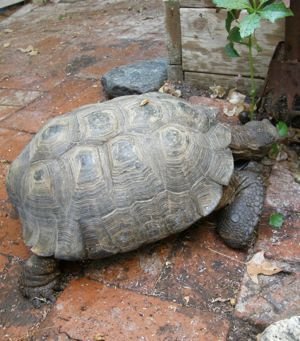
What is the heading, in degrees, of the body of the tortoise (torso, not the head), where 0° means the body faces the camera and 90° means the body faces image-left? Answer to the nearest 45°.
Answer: approximately 270°

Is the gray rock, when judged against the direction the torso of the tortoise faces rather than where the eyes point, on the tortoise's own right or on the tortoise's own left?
on the tortoise's own left

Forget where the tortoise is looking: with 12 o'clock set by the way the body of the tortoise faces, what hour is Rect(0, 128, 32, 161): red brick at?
The red brick is roughly at 8 o'clock from the tortoise.

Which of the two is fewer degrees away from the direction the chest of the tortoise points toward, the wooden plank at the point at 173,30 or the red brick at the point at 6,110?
the wooden plank

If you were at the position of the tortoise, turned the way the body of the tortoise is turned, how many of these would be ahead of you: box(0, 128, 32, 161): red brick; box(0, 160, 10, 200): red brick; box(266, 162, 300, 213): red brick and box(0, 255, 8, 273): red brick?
1

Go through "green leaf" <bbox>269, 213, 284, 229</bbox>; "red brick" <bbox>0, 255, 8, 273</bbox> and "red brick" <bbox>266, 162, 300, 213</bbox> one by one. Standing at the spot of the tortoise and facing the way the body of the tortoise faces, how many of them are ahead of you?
2

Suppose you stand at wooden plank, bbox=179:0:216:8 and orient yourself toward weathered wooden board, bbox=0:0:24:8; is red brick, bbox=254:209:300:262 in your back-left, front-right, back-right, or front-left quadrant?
back-left

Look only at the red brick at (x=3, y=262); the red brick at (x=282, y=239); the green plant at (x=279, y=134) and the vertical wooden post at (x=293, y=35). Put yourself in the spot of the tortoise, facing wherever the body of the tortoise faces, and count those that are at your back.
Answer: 1

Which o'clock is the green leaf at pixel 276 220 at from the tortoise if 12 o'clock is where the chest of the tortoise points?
The green leaf is roughly at 12 o'clock from the tortoise.

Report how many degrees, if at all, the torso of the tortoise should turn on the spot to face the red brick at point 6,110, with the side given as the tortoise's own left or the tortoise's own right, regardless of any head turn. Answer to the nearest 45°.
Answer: approximately 135° to the tortoise's own left

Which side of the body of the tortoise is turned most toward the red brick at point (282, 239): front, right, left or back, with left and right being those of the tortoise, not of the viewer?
front

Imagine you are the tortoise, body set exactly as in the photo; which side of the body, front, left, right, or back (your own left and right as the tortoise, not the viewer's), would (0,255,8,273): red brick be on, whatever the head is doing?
back

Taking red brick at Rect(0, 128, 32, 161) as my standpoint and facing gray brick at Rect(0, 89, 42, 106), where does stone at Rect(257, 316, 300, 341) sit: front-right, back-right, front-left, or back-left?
back-right

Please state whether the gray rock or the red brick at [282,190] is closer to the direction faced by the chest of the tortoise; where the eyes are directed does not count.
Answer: the red brick

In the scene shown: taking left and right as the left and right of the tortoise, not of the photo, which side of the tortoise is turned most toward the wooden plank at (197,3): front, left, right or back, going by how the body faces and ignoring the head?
left
